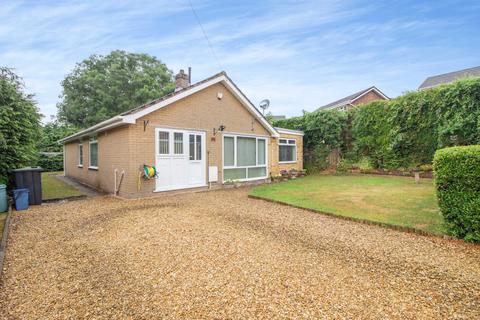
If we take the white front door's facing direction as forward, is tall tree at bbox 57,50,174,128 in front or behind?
behind

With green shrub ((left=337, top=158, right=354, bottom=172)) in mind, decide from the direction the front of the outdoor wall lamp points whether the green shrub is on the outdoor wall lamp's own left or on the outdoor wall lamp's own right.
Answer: on the outdoor wall lamp's own left

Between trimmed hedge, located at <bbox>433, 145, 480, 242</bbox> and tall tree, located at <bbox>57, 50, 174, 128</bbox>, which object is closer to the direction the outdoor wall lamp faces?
the trimmed hedge

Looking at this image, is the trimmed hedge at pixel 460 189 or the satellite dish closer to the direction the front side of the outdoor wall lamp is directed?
the trimmed hedge

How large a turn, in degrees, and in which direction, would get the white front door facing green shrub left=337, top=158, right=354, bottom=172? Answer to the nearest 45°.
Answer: approximately 45° to its left

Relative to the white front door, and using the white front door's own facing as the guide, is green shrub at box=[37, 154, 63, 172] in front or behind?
behind

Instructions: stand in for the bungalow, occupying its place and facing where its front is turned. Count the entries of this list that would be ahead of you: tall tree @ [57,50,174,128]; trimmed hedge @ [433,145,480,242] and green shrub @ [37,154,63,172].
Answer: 1

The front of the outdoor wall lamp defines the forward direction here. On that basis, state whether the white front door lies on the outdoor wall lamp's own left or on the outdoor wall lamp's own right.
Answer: on the outdoor wall lamp's own right

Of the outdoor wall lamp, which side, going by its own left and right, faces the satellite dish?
left
